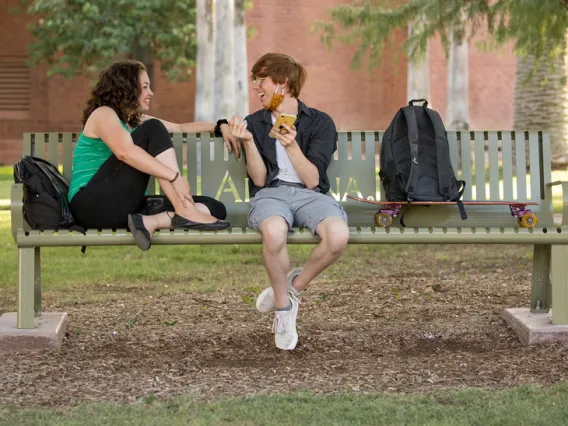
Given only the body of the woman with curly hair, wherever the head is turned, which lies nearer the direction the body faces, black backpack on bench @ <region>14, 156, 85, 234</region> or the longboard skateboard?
the longboard skateboard

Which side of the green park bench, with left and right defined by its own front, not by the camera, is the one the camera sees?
front

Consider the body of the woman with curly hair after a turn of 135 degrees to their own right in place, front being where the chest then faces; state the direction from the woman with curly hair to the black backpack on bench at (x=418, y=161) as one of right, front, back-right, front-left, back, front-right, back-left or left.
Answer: back-left

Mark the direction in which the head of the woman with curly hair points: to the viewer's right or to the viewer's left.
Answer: to the viewer's right

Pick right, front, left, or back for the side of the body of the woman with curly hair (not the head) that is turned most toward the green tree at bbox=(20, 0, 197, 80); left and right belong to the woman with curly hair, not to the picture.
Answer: left

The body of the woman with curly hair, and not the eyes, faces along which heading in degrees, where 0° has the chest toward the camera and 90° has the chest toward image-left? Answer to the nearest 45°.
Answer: approximately 270°

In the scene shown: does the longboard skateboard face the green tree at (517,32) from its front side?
no

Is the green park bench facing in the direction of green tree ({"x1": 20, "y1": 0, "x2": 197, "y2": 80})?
no
